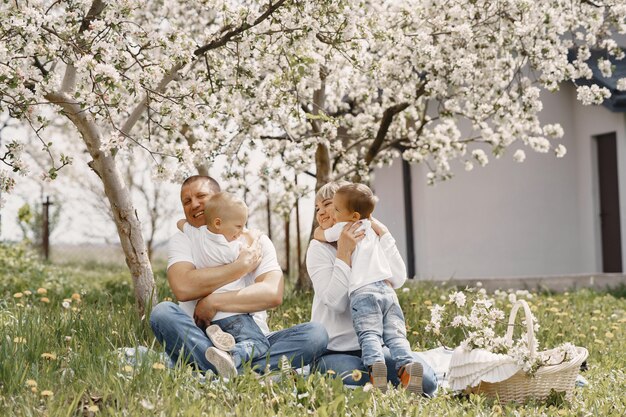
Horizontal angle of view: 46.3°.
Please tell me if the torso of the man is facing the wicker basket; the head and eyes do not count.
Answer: no

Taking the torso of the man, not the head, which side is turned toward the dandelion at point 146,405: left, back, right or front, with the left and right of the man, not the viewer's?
front

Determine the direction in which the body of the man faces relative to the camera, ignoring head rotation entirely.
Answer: toward the camera

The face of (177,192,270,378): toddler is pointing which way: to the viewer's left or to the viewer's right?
to the viewer's right

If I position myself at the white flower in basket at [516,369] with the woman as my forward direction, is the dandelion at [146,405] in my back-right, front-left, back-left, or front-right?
front-left

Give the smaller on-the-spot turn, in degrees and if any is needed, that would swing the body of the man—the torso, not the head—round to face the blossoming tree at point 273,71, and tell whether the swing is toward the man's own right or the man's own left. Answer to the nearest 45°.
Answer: approximately 180°

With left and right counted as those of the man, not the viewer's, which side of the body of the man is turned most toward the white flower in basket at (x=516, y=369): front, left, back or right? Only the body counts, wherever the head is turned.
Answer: left

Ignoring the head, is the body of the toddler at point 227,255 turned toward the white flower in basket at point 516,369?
no
